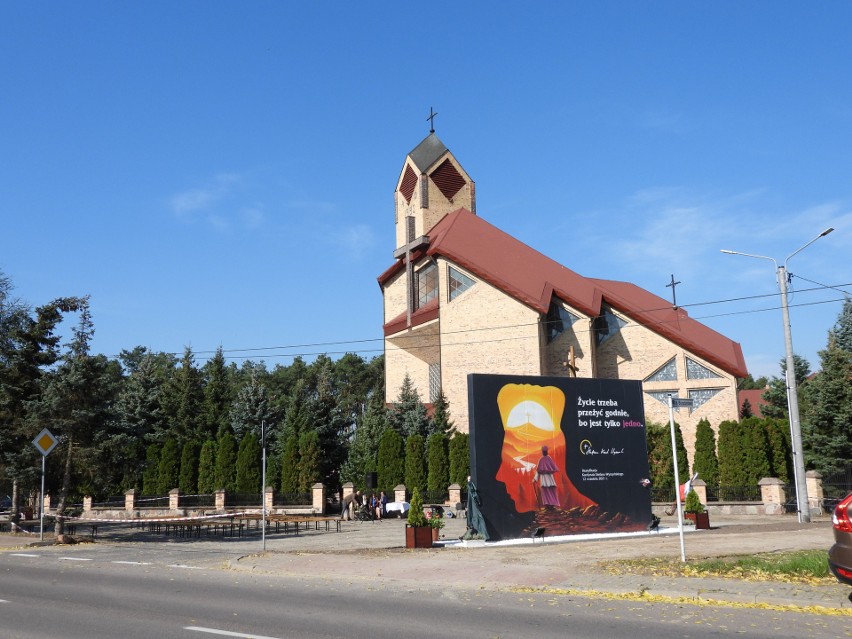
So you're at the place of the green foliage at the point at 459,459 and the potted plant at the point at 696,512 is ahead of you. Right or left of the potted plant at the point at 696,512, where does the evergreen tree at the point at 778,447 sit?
left

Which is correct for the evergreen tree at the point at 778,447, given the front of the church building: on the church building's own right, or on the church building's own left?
on the church building's own left

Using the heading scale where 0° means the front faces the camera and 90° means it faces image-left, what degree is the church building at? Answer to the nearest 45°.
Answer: approximately 45°

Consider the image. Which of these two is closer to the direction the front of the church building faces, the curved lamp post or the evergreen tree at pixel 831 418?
the curved lamp post

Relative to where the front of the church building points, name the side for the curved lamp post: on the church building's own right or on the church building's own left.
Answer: on the church building's own left

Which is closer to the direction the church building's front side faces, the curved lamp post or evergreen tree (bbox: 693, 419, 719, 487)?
the curved lamp post

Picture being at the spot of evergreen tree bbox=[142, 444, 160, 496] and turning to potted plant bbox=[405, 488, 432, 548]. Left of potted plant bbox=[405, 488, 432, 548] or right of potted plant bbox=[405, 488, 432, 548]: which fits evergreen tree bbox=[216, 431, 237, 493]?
left

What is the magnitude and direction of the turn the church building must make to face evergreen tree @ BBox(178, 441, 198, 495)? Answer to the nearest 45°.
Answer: approximately 45° to its right

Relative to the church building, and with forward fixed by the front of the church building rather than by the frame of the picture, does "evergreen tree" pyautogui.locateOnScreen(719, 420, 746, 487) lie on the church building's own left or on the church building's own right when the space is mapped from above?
on the church building's own left

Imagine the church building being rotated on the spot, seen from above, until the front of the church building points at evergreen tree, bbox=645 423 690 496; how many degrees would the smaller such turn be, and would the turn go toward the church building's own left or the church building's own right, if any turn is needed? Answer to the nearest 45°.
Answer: approximately 90° to the church building's own left
